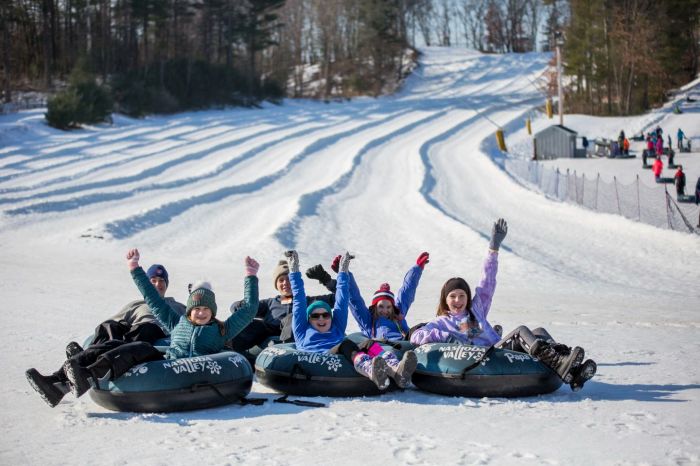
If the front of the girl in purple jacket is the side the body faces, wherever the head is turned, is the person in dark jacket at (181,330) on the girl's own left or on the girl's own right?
on the girl's own right

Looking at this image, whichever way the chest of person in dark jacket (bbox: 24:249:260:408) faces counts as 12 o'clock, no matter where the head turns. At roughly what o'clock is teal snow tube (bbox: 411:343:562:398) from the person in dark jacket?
The teal snow tube is roughly at 8 o'clock from the person in dark jacket.

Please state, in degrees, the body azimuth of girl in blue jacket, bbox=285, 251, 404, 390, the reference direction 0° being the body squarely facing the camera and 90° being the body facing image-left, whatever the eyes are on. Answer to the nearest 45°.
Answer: approximately 315°
